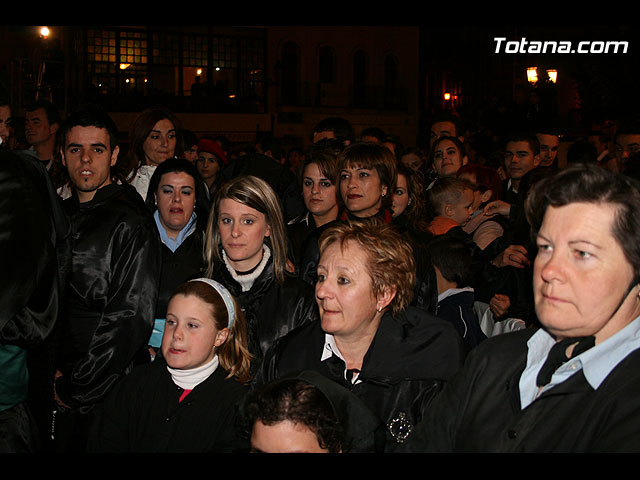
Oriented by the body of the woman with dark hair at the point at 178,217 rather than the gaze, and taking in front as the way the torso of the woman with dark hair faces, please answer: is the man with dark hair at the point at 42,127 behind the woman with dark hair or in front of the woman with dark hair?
behind

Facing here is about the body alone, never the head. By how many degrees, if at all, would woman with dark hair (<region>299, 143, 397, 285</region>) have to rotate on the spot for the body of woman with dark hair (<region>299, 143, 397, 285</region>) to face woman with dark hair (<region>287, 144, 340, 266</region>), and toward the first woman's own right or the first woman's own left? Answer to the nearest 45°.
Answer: approximately 90° to the first woman's own right

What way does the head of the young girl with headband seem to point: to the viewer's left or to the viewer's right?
to the viewer's left

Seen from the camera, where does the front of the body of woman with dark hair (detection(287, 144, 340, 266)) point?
toward the camera

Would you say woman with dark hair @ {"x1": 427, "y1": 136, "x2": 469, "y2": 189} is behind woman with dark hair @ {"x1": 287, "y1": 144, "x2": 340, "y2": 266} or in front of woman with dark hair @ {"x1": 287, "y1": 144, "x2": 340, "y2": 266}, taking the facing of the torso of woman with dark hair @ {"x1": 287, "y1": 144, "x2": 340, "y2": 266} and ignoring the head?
behind

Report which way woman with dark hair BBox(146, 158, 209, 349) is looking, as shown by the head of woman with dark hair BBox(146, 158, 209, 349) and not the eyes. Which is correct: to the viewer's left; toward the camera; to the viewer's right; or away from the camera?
toward the camera

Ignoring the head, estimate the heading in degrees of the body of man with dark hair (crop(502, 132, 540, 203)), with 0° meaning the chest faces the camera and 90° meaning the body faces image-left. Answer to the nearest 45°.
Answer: approximately 45°

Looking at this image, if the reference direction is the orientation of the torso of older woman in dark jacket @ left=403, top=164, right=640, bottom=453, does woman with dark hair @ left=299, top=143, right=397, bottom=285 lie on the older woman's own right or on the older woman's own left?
on the older woman's own right

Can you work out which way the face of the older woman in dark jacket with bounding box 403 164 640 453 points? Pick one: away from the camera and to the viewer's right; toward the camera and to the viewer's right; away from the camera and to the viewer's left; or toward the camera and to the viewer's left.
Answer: toward the camera and to the viewer's left

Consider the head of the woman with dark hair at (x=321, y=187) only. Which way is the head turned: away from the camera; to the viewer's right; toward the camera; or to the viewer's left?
toward the camera

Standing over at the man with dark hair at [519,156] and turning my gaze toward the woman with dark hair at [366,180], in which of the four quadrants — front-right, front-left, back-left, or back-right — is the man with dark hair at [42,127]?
front-right

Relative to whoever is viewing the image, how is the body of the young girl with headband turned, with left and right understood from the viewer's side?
facing the viewer and to the left of the viewer

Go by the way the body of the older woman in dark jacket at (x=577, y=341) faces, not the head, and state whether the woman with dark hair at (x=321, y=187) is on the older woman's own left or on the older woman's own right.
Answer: on the older woman's own right

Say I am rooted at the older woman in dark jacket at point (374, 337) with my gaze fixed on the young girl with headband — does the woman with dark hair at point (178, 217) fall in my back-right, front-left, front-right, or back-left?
front-right

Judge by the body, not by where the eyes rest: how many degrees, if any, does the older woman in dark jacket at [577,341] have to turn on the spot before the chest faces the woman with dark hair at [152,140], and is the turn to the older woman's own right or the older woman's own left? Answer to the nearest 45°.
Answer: approximately 90° to the older woman's own right

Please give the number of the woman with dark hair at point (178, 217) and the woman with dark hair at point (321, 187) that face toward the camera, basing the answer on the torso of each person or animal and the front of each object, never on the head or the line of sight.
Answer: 2

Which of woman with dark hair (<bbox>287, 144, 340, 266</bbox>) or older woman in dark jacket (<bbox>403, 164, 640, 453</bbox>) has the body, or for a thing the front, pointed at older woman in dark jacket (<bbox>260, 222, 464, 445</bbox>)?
the woman with dark hair

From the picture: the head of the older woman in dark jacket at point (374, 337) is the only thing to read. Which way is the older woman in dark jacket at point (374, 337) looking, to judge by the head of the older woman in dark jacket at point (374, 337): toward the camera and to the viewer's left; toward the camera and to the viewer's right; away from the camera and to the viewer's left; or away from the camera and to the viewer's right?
toward the camera and to the viewer's left
